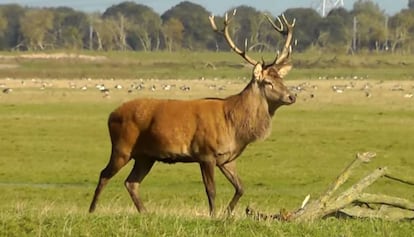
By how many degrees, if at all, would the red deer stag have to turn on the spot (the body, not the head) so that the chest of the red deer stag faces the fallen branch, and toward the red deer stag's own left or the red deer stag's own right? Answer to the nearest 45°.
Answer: approximately 45° to the red deer stag's own right

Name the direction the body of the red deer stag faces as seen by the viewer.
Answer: to the viewer's right
